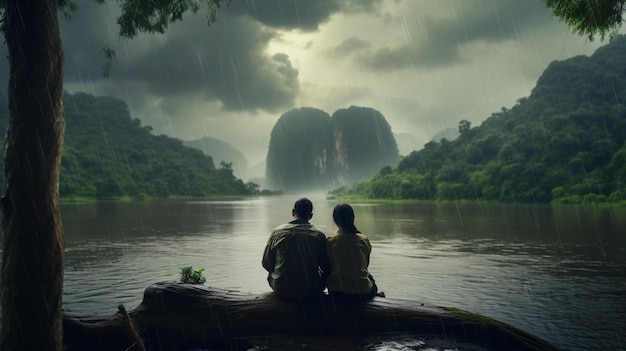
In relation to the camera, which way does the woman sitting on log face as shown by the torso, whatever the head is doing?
away from the camera

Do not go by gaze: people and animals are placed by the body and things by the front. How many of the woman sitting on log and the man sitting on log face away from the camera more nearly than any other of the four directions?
2

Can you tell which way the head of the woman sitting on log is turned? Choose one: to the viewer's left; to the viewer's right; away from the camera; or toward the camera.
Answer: away from the camera

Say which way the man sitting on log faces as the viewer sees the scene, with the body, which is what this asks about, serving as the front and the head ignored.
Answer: away from the camera

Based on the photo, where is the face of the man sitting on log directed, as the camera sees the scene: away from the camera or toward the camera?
away from the camera
